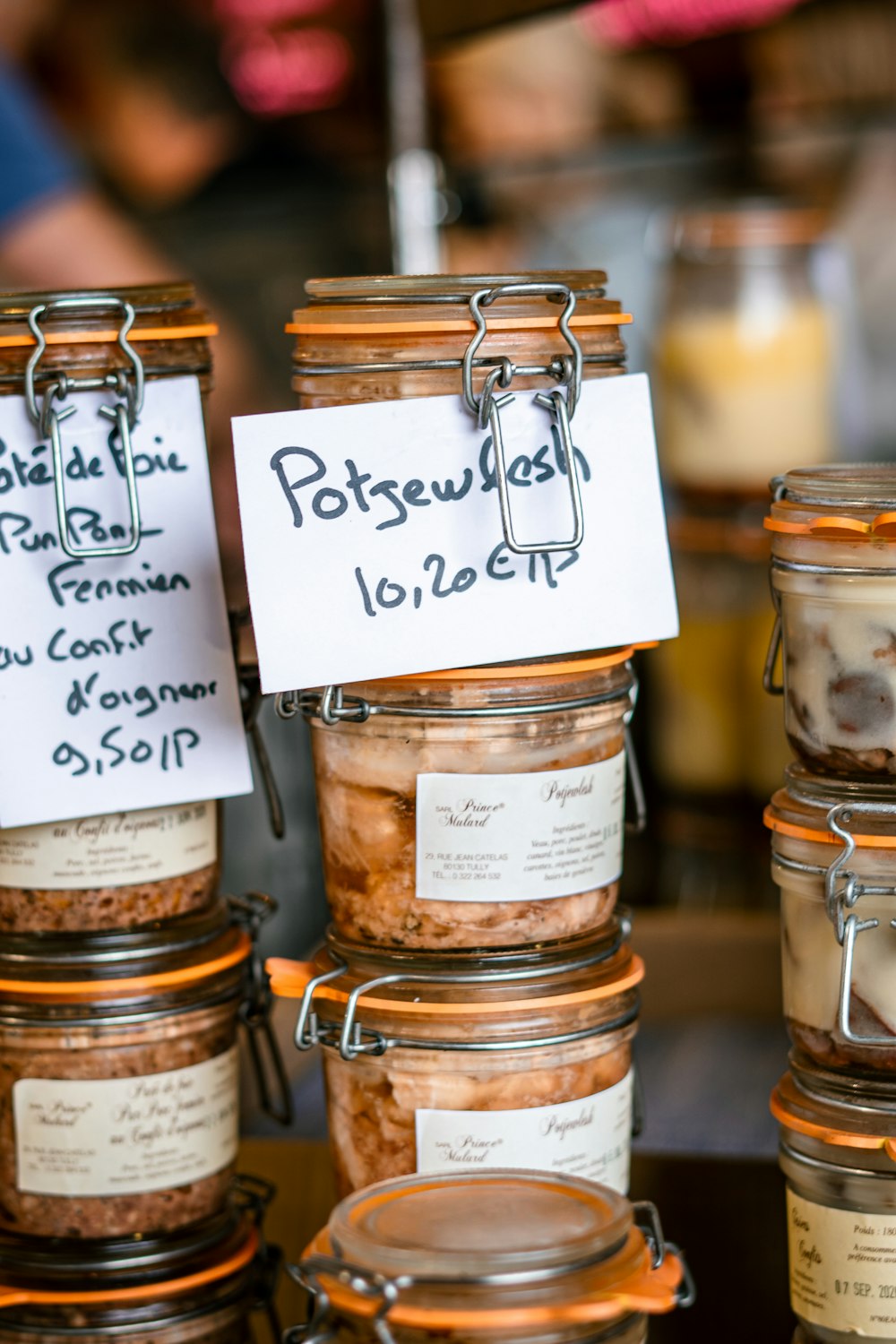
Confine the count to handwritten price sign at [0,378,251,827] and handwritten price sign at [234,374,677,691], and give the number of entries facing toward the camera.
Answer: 2

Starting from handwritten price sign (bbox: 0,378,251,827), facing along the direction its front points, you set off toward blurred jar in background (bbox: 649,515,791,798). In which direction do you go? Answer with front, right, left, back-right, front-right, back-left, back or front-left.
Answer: back-left

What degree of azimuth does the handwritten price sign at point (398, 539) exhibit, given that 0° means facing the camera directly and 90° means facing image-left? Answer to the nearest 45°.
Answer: approximately 0°

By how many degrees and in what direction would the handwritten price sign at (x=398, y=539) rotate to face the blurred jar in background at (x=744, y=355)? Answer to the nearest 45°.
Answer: approximately 180°

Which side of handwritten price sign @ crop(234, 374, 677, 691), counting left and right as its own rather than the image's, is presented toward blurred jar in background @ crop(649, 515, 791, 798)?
back
